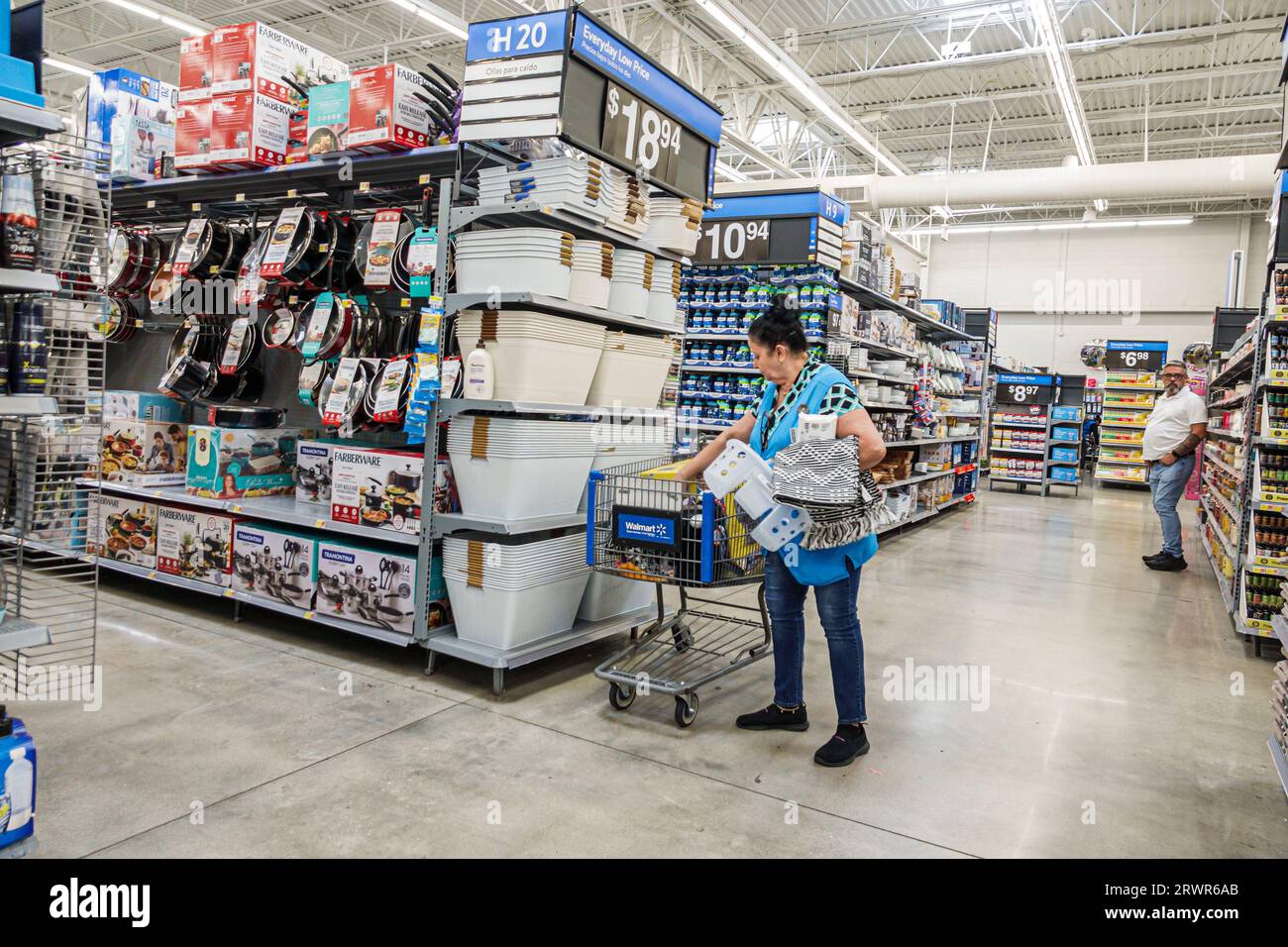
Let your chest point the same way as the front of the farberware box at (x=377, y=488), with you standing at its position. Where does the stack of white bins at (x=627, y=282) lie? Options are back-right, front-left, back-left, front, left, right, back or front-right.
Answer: back-left

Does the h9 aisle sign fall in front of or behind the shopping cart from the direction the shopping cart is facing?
behind

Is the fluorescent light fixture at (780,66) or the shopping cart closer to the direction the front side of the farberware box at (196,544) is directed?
the shopping cart

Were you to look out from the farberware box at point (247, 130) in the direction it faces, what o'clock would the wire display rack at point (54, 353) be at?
The wire display rack is roughly at 2 o'clock from the farberware box.

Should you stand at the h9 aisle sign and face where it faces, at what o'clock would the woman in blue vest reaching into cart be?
The woman in blue vest reaching into cart is roughly at 12 o'clock from the h9 aisle sign.

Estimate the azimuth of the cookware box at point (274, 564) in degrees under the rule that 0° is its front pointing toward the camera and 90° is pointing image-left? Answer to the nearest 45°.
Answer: approximately 45°

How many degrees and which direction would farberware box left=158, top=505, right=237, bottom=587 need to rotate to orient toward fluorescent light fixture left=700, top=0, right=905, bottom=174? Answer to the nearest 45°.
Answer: approximately 180°
